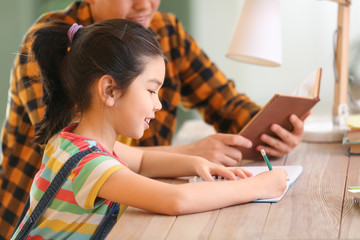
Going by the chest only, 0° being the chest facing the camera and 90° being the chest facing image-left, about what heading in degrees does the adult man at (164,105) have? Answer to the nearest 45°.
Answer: approximately 315°

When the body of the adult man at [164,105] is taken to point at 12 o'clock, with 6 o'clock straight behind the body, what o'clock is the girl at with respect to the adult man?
The girl is roughly at 2 o'clock from the adult man.

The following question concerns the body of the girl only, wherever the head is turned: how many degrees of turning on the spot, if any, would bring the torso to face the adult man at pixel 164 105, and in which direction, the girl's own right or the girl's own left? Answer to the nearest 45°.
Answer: approximately 90° to the girl's own left

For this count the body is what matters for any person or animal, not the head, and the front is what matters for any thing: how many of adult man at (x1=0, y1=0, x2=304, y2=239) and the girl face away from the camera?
0

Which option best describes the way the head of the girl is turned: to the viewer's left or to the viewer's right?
to the viewer's right

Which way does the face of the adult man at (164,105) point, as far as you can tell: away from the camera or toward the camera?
toward the camera

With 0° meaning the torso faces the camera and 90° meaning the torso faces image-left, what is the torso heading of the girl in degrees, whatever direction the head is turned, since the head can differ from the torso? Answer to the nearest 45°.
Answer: approximately 270°

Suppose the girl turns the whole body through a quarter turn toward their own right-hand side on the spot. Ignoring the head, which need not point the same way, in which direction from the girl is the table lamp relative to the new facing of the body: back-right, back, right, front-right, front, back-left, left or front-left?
back-left

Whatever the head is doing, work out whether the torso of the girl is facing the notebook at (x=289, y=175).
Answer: yes
